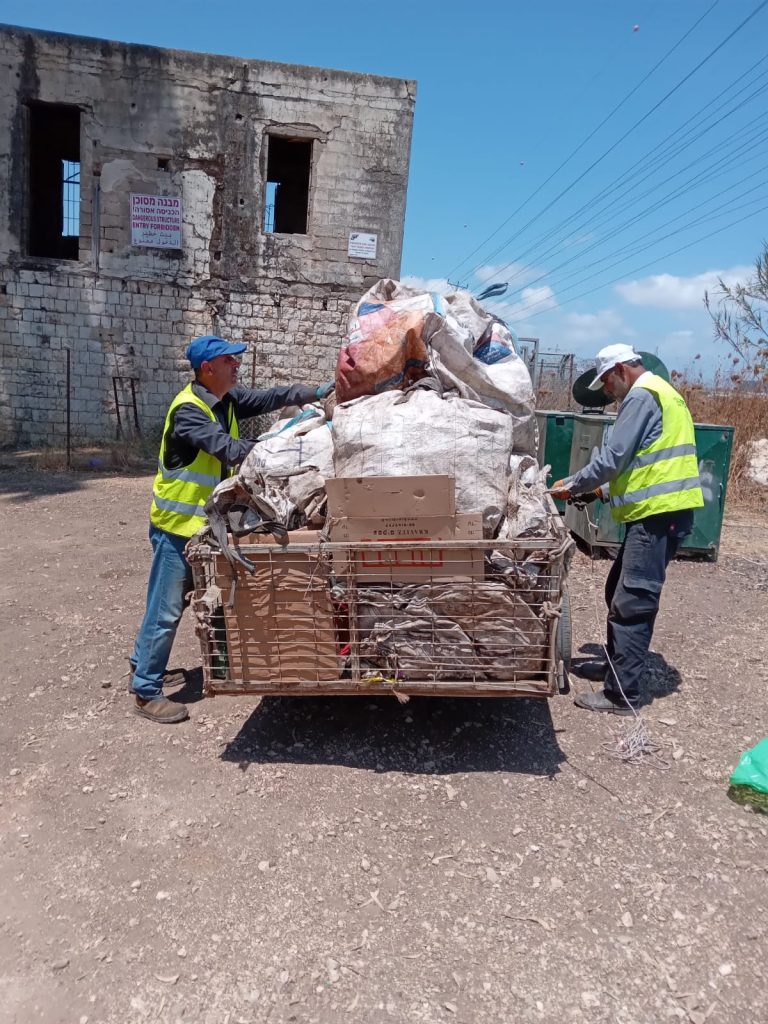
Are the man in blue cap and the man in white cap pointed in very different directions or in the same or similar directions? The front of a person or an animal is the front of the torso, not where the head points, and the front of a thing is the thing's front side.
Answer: very different directions

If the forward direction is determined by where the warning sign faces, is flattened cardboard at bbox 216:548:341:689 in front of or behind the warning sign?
in front

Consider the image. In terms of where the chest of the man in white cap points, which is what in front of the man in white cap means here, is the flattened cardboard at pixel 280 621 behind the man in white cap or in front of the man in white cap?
in front

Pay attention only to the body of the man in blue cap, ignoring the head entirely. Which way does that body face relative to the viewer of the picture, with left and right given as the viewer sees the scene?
facing to the right of the viewer

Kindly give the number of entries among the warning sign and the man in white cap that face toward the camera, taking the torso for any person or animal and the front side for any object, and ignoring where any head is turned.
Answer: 1

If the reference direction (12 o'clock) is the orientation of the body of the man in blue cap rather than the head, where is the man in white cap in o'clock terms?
The man in white cap is roughly at 12 o'clock from the man in blue cap.

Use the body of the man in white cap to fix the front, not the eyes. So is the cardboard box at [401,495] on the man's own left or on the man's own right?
on the man's own left

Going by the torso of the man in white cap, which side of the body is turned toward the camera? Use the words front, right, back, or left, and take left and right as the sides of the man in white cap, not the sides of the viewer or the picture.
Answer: left

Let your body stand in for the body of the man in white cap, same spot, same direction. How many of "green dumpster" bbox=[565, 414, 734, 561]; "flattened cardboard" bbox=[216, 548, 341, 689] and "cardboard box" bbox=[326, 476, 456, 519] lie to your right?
1

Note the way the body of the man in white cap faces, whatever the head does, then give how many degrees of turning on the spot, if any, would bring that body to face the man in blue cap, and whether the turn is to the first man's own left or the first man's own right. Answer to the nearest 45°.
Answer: approximately 45° to the first man's own left

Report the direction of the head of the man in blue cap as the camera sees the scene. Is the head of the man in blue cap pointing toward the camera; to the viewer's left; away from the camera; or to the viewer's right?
to the viewer's right

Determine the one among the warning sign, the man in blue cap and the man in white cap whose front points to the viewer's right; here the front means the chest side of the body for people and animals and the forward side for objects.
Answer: the man in blue cap

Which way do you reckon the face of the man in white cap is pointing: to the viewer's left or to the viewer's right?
to the viewer's left

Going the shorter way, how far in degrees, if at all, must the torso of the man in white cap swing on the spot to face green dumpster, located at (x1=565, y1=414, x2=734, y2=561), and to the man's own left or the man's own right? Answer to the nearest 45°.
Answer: approximately 90° to the man's own right

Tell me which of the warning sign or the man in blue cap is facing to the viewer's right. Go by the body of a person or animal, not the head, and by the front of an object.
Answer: the man in blue cap
